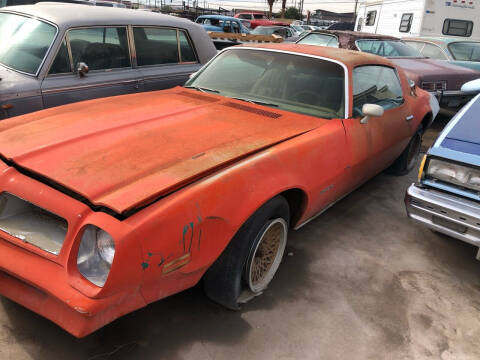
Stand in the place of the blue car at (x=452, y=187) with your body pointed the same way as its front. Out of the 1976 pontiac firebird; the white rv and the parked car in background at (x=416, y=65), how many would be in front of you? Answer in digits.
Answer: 1

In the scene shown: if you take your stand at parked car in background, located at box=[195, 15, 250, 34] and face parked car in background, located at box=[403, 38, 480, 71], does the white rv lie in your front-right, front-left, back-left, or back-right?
front-left

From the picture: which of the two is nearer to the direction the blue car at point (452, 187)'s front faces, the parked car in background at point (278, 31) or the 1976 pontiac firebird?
the 1976 pontiac firebird

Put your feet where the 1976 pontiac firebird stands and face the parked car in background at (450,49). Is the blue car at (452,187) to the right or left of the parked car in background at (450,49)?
right

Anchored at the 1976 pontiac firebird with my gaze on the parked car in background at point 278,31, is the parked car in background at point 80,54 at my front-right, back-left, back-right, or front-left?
front-left

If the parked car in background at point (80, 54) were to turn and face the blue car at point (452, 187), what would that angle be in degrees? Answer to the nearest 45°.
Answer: approximately 90° to its left

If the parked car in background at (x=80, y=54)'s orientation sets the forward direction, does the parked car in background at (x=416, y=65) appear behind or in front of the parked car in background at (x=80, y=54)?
behind

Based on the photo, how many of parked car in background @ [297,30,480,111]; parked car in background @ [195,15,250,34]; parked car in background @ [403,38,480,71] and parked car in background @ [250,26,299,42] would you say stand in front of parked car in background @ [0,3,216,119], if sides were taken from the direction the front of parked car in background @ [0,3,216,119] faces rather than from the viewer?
0

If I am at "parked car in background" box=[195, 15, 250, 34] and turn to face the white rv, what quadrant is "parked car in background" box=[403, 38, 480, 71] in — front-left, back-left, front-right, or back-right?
front-right

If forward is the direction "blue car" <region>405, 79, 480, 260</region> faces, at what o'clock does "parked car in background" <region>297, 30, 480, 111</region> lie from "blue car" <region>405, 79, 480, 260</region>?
The parked car in background is roughly at 4 o'clock from the blue car.

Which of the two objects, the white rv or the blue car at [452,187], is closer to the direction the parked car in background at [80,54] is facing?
the blue car

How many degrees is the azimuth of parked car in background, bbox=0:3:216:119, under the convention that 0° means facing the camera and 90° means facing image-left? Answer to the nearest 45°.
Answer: approximately 45°

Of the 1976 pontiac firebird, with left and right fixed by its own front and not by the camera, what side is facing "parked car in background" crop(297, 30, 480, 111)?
back

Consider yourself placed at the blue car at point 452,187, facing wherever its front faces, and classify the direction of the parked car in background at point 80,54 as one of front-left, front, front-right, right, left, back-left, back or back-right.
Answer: front-right

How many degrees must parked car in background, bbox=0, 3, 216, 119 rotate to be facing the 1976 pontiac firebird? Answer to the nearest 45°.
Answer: approximately 45° to its left

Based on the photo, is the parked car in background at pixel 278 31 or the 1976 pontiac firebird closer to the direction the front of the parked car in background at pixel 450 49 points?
the 1976 pontiac firebird

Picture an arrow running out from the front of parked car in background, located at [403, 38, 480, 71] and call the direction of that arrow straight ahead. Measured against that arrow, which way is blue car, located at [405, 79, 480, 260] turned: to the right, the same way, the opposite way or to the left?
the same way
